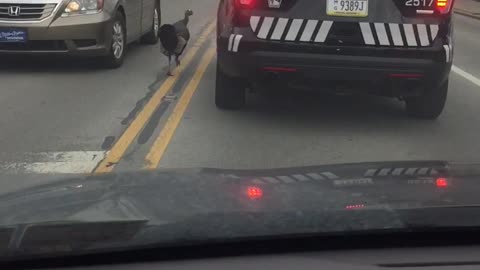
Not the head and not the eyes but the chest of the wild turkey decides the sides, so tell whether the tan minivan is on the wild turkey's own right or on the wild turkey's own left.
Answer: on the wild turkey's own left

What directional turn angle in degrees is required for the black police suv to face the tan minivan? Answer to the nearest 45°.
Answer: approximately 45° to its left

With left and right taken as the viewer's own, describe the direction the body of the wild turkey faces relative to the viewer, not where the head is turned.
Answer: facing away from the viewer and to the right of the viewer

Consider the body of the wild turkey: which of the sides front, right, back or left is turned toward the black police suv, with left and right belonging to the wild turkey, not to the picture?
right

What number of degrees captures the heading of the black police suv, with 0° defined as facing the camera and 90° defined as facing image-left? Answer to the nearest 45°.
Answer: approximately 180°

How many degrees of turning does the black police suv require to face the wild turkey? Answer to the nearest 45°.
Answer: approximately 45° to its left
